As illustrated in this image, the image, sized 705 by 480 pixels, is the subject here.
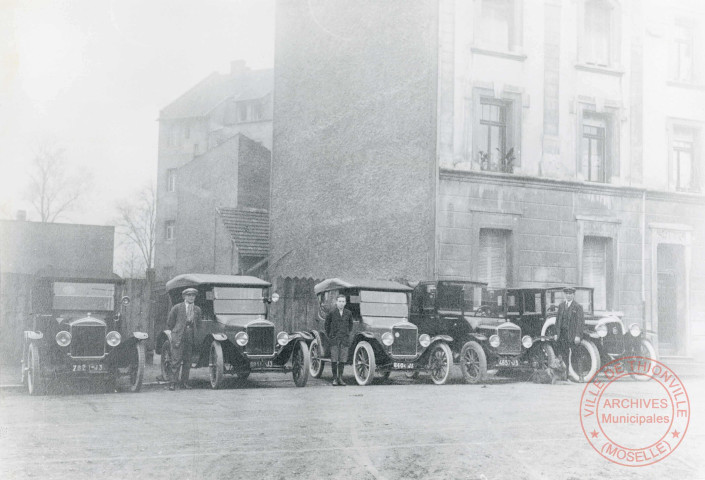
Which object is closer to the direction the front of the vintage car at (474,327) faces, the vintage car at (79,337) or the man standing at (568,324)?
the man standing

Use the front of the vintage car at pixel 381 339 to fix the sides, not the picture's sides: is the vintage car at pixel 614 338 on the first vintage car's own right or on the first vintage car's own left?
on the first vintage car's own left

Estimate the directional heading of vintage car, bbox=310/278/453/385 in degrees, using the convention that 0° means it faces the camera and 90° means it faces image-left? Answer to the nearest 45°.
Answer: approximately 315°

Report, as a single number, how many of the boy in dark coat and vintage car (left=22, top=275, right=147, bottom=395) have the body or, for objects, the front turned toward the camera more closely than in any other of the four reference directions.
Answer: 2

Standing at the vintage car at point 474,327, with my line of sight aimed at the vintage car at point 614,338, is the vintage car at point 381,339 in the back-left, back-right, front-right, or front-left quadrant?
back-right

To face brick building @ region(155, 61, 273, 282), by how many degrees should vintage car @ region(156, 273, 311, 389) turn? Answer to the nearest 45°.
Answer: approximately 135° to its left

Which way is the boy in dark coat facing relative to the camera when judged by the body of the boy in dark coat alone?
toward the camera

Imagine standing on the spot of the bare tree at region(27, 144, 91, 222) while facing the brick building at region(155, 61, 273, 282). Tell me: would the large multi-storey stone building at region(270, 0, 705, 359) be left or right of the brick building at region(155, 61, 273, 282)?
right

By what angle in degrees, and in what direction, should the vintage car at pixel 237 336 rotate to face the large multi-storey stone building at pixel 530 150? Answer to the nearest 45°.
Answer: approximately 90° to its left

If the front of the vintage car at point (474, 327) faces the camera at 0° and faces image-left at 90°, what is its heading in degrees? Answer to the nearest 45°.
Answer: approximately 315°

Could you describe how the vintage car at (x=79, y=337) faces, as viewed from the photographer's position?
facing the viewer

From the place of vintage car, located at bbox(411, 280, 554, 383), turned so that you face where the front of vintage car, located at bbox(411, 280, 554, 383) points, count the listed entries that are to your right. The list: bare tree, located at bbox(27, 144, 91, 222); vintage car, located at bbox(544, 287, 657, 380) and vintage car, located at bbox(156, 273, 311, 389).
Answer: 2

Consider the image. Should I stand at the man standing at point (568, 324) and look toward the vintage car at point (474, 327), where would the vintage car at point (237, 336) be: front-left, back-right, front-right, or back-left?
front-left

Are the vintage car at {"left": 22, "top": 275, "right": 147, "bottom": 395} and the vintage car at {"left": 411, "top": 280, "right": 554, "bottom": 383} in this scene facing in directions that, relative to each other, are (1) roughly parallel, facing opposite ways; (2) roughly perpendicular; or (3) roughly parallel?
roughly parallel

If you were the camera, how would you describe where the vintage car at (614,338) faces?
facing the viewer and to the right of the viewer

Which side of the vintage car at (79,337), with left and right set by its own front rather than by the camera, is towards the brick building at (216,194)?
back
